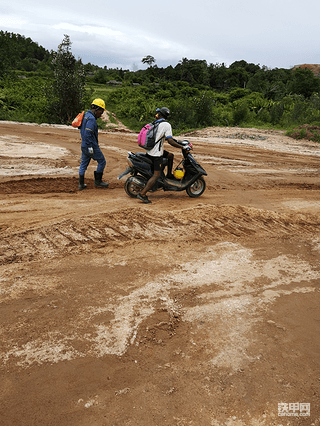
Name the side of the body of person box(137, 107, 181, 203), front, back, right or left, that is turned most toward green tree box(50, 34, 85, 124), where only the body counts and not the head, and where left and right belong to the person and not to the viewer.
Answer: left

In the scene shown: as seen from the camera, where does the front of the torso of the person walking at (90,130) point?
to the viewer's right

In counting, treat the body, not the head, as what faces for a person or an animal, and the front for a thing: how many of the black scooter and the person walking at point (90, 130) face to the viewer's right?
2

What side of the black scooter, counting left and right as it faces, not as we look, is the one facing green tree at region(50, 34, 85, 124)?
left

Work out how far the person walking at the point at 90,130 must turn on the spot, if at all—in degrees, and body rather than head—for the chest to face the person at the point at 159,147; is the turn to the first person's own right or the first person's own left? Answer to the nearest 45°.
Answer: approximately 45° to the first person's own right

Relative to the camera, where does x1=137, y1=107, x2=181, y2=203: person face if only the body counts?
to the viewer's right

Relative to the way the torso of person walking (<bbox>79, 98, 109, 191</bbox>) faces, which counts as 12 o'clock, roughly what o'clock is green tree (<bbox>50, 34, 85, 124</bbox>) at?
The green tree is roughly at 9 o'clock from the person walking.

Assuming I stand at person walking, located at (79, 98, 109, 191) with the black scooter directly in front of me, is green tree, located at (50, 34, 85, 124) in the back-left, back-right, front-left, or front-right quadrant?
back-left

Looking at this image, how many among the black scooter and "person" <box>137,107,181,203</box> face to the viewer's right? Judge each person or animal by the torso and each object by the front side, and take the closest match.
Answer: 2

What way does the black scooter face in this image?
to the viewer's right
